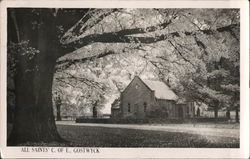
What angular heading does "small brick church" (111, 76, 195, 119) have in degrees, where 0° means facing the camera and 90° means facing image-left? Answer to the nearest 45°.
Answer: approximately 45°
